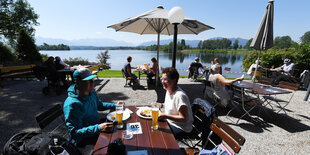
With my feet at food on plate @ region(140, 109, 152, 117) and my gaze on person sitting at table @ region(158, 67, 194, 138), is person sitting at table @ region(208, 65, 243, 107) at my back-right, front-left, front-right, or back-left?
front-left

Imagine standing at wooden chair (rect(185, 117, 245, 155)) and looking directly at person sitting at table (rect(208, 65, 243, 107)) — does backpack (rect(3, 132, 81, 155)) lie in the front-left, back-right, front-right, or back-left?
back-left

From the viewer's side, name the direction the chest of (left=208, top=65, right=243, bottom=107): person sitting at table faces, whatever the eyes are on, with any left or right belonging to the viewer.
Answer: facing away from the viewer and to the right of the viewer

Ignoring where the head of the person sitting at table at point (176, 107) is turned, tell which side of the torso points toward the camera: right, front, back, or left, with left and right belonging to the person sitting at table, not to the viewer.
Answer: left

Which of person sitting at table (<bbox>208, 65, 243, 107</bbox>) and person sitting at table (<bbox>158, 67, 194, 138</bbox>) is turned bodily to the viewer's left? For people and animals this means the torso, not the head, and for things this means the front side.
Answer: person sitting at table (<bbox>158, 67, 194, 138</bbox>)

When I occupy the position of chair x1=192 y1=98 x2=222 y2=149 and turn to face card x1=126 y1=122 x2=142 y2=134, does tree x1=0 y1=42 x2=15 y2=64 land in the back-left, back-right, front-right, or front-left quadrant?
front-right

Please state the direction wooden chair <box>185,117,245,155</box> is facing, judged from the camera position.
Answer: facing the viewer and to the left of the viewer

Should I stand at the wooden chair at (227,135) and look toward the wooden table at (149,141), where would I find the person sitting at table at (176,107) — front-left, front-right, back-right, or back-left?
front-right

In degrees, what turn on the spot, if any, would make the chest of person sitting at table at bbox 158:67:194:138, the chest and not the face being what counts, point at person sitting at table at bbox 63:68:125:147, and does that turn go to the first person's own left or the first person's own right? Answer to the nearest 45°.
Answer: approximately 45° to the first person's own left

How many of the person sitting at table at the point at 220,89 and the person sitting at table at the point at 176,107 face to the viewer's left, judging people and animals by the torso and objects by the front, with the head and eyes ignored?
1

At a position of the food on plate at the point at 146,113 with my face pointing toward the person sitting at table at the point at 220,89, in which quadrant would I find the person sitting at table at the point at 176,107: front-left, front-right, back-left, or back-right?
front-right
